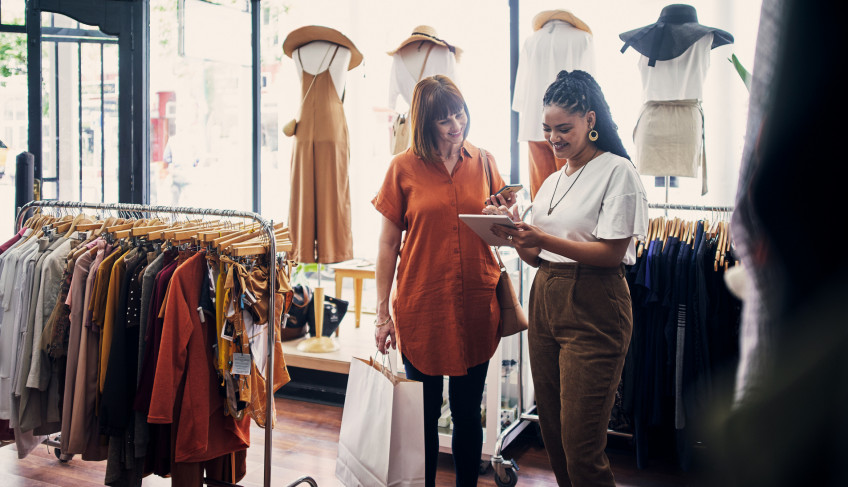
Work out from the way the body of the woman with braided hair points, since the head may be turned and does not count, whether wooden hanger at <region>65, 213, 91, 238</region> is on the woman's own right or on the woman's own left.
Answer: on the woman's own right

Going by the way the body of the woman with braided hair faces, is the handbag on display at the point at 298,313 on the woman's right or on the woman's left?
on the woman's right

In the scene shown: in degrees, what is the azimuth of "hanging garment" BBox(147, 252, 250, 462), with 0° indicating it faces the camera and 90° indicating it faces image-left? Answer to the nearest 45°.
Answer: approximately 315°

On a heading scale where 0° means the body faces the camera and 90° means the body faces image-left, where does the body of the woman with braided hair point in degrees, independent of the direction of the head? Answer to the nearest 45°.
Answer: approximately 45°

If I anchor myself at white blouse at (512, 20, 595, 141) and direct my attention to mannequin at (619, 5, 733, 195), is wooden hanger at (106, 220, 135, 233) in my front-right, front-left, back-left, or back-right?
back-right

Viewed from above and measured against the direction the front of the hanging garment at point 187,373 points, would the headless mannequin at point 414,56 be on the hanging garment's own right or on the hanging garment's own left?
on the hanging garment's own left
